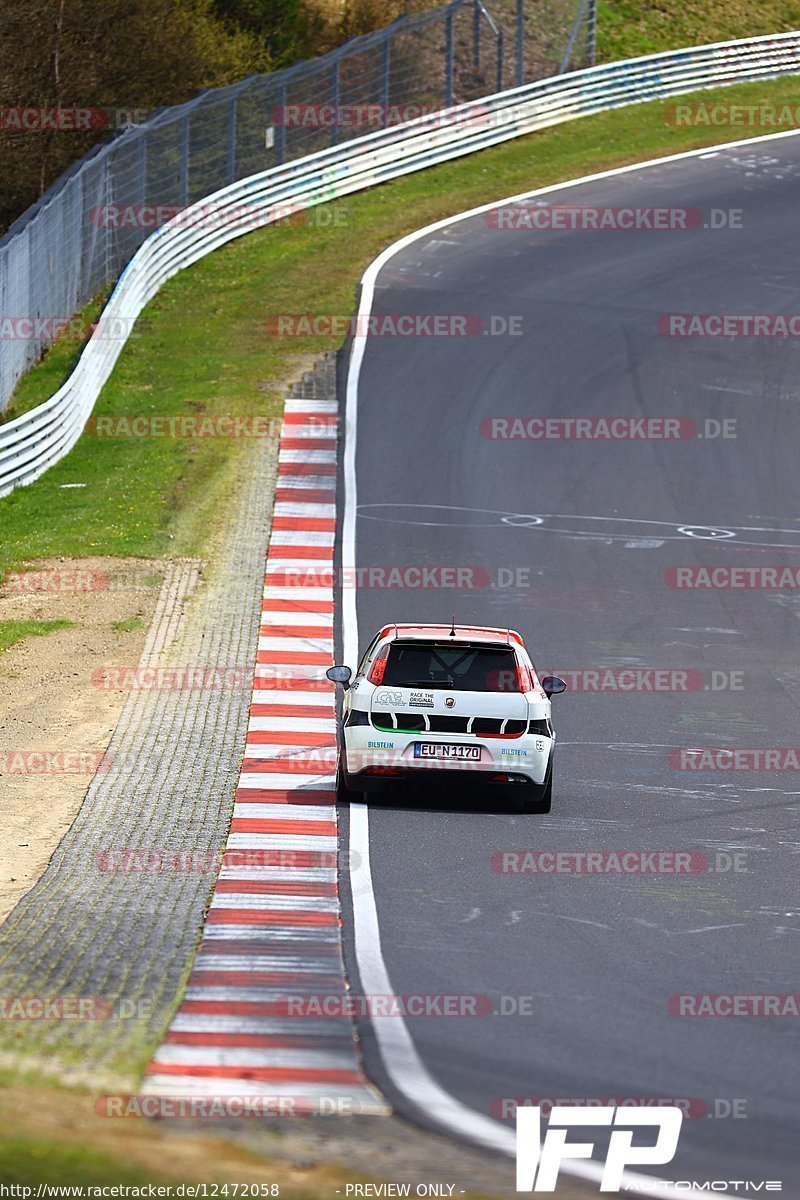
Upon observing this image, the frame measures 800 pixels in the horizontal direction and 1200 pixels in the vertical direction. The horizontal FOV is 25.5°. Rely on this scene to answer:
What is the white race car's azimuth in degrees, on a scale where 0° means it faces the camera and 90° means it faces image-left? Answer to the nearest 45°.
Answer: approximately 180°

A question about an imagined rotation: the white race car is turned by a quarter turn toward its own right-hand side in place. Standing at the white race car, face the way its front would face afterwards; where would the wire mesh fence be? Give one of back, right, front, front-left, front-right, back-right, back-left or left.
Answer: left

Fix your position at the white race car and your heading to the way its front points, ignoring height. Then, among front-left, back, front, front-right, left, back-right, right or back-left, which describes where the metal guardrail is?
front
